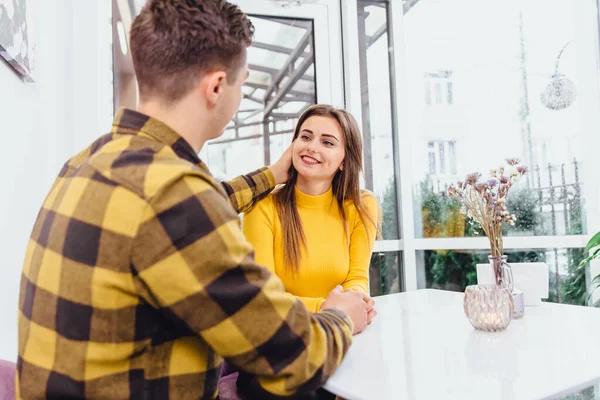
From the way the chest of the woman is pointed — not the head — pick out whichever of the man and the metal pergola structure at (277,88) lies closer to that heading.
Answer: the man

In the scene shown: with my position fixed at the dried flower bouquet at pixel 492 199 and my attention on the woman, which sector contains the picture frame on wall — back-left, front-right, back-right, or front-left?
front-left

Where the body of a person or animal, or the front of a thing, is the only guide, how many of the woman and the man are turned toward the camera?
1

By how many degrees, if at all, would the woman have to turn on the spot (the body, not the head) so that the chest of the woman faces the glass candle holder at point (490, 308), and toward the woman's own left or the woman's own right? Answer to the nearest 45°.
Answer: approximately 45° to the woman's own left

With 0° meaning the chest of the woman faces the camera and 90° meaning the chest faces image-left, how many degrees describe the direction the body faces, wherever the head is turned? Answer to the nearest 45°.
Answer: approximately 0°

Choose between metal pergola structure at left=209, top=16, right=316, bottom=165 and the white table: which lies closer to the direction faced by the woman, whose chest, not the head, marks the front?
the white table

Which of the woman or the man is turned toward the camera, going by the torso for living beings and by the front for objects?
the woman

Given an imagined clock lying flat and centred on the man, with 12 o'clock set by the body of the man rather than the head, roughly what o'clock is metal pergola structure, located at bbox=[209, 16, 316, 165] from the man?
The metal pergola structure is roughly at 11 o'clock from the man.

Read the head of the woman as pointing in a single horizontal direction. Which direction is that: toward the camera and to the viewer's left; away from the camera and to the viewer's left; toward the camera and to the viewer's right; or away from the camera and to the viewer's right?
toward the camera and to the viewer's left

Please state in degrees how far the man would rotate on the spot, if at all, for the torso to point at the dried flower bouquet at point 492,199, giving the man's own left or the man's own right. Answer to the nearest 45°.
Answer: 0° — they already face it

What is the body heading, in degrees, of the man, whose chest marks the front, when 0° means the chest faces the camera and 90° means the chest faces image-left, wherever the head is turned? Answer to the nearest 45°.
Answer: approximately 225°

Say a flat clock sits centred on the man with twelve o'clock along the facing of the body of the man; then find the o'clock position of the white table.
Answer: The white table is roughly at 1 o'clock from the man.

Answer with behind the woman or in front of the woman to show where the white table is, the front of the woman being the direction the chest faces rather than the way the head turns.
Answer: in front

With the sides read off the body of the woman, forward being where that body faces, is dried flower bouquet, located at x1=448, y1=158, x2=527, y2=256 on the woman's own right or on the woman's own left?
on the woman's own left

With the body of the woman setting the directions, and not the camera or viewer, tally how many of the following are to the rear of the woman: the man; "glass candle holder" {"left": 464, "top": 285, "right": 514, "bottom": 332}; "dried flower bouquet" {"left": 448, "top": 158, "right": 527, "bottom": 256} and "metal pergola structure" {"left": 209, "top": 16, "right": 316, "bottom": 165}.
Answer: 1

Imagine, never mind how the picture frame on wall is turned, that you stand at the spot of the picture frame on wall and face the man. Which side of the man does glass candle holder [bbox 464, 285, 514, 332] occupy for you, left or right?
left

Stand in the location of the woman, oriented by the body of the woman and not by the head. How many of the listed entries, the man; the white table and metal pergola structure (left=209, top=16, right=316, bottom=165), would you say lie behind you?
1

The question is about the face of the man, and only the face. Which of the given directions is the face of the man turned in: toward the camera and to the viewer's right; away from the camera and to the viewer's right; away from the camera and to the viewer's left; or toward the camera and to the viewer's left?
away from the camera and to the viewer's right

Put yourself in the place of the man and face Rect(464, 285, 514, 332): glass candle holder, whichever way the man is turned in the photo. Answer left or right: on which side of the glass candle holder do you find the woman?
left
